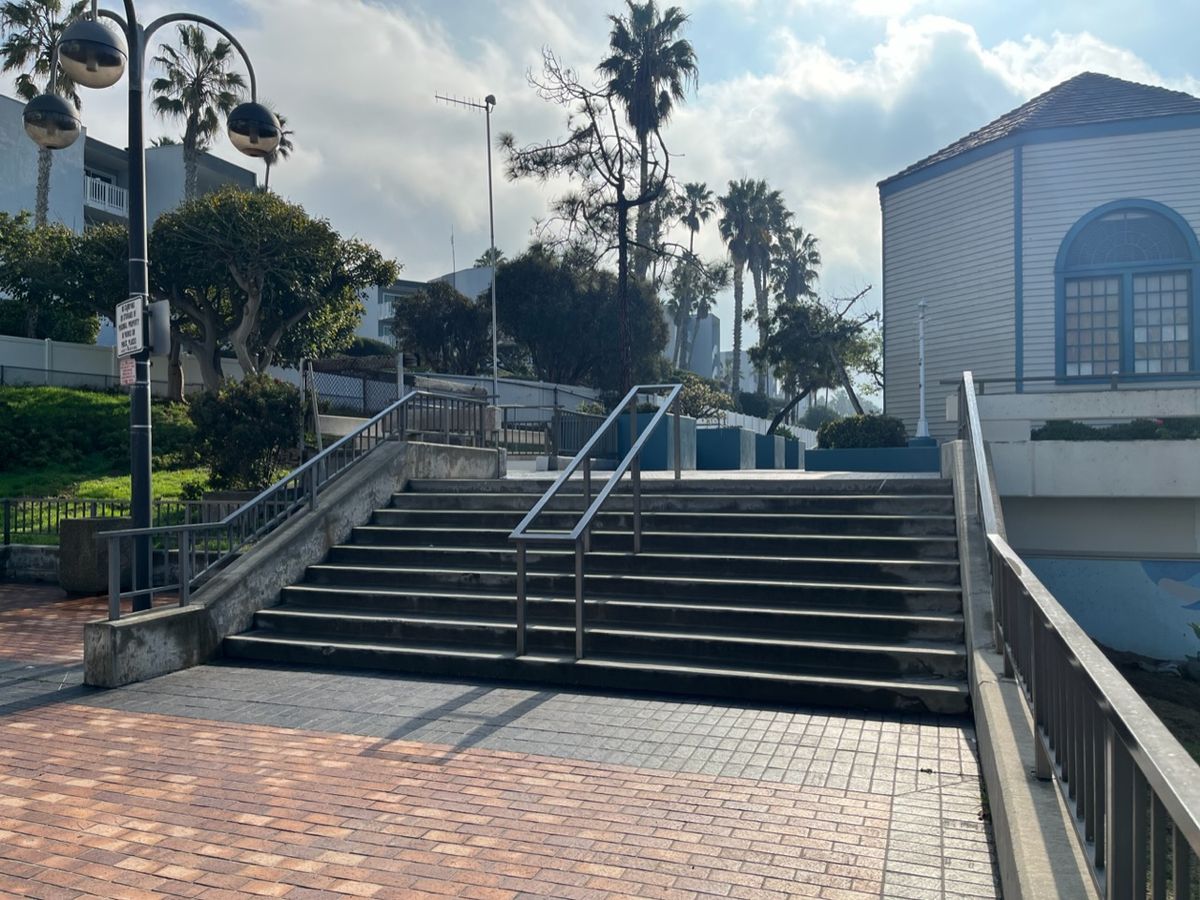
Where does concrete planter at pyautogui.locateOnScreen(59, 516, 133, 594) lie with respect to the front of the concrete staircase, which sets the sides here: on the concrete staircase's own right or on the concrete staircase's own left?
on the concrete staircase's own right

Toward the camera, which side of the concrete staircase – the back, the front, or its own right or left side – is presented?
front

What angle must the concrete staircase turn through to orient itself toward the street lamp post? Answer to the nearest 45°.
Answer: approximately 90° to its right

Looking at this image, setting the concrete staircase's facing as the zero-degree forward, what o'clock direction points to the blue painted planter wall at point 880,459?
The blue painted planter wall is roughly at 7 o'clock from the concrete staircase.

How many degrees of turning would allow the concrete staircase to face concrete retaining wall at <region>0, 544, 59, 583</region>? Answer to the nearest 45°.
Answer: approximately 135° to its right

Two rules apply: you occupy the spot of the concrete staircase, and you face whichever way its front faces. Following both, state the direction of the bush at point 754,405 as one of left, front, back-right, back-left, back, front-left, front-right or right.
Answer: back

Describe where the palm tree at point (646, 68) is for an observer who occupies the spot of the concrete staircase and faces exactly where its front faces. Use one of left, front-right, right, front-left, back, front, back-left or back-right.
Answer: back

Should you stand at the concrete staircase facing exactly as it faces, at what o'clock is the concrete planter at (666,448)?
The concrete planter is roughly at 6 o'clock from the concrete staircase.

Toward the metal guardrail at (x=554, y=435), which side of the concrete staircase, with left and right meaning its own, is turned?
back

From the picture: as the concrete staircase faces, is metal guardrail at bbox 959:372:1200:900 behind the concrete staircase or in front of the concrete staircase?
in front

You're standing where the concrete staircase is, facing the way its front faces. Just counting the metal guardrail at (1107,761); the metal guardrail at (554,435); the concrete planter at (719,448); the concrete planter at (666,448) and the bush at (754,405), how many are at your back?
4

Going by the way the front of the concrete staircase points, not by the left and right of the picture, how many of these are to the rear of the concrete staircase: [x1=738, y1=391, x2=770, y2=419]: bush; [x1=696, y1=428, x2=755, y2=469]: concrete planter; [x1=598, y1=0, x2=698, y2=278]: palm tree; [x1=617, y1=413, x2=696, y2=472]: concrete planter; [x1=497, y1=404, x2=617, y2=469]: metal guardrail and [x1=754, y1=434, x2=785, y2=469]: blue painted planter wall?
6

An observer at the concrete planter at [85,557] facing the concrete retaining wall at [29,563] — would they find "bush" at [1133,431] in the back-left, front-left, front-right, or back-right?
back-right

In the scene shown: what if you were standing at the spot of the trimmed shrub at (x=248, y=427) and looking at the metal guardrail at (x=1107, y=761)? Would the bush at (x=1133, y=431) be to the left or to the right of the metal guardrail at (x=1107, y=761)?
left

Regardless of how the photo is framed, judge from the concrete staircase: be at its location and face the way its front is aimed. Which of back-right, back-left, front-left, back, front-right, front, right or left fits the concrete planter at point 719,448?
back
